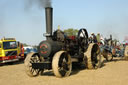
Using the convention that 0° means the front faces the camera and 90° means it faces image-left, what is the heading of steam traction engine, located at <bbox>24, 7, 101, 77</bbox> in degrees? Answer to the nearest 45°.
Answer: approximately 45°
